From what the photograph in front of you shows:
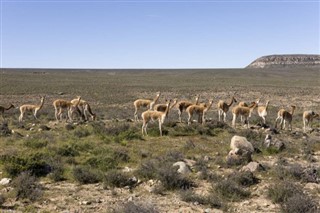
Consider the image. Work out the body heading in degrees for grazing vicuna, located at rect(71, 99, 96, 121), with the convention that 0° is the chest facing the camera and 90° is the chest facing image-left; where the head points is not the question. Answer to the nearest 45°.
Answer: approximately 315°

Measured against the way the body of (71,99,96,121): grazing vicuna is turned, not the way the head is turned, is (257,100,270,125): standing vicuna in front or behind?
in front

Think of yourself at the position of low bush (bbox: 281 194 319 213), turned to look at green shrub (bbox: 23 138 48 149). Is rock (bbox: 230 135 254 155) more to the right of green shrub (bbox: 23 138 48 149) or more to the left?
right

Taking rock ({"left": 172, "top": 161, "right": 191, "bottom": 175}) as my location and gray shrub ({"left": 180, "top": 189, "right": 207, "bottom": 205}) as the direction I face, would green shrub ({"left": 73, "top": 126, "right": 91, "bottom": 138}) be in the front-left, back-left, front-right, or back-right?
back-right

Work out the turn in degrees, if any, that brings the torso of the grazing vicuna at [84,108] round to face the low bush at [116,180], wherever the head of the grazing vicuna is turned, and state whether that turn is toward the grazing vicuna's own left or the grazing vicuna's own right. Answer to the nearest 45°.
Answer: approximately 45° to the grazing vicuna's own right

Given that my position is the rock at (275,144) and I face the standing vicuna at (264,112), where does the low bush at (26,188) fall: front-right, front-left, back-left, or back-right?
back-left

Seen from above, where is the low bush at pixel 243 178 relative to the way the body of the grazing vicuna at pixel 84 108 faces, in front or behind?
in front
